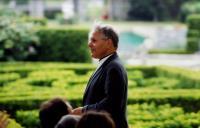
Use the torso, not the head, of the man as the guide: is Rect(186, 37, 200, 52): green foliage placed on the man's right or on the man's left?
on the man's right

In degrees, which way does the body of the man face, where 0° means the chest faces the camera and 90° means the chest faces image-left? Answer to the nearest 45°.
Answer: approximately 90°

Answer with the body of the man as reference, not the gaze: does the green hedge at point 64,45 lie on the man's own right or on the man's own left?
on the man's own right

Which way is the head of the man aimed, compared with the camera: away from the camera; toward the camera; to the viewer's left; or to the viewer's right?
to the viewer's left

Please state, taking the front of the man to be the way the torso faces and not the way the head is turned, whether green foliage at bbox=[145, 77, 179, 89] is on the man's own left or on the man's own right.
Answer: on the man's own right

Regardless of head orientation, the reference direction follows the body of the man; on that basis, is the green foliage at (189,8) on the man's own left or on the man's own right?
on the man's own right
